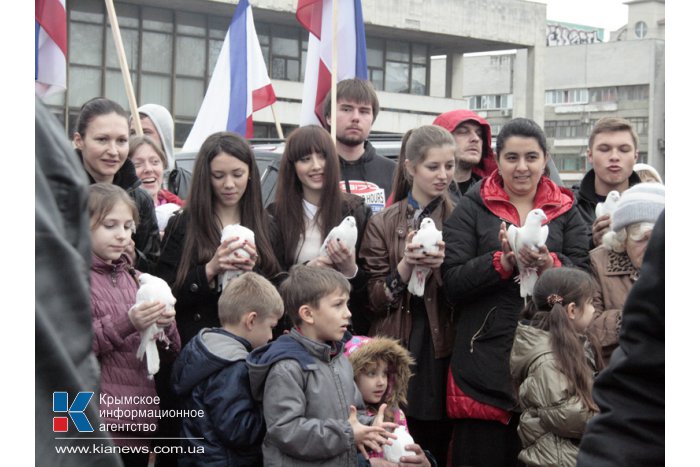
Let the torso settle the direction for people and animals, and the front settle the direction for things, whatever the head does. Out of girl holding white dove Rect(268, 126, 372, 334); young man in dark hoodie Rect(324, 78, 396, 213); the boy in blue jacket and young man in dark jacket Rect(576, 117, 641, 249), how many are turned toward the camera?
3

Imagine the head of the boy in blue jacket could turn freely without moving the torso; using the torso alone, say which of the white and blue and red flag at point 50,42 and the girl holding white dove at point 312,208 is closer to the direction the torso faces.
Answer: the girl holding white dove

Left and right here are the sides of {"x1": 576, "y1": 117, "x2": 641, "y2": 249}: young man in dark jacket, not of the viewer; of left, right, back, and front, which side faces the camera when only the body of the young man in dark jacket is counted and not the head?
front

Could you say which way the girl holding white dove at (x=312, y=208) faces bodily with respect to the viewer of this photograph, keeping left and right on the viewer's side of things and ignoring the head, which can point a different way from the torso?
facing the viewer

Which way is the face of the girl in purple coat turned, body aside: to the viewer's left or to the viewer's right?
to the viewer's right

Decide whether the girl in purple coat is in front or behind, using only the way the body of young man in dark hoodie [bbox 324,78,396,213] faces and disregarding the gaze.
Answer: in front

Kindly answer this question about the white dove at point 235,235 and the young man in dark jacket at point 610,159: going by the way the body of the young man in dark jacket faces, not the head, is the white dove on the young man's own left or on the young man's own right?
on the young man's own right

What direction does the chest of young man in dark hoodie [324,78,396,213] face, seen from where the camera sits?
toward the camera

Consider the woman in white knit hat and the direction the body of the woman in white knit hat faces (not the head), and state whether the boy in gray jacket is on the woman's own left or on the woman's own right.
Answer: on the woman's own right

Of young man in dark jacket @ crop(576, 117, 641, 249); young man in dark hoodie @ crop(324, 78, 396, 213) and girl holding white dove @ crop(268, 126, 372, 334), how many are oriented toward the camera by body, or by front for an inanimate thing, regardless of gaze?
3
